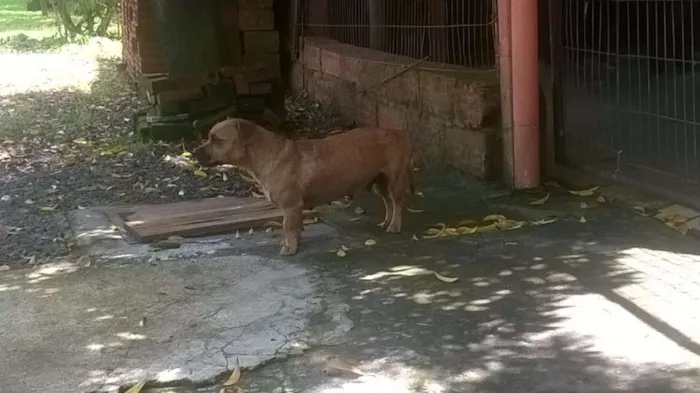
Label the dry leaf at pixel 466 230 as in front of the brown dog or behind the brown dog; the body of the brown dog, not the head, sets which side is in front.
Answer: behind

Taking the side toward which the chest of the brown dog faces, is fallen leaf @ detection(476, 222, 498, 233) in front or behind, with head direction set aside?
behind

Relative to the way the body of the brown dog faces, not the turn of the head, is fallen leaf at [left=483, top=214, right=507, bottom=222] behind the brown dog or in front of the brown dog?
behind

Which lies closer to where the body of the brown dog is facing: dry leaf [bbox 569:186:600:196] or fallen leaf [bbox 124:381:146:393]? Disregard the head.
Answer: the fallen leaf

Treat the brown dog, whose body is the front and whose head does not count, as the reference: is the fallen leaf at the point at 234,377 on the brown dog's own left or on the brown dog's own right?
on the brown dog's own left

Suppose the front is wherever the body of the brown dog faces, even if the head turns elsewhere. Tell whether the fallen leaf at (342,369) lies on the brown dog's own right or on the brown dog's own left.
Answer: on the brown dog's own left

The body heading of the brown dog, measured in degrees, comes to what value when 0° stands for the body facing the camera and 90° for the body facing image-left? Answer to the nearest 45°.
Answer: approximately 90°

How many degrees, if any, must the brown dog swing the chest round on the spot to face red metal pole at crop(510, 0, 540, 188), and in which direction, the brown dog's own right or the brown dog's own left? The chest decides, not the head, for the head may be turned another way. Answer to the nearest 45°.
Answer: approximately 135° to the brown dog's own right

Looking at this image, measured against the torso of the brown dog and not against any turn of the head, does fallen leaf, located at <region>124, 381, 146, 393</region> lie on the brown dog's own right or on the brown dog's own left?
on the brown dog's own left

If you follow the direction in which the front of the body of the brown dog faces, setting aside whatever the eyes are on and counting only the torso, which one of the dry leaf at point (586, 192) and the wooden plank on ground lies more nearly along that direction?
the wooden plank on ground
